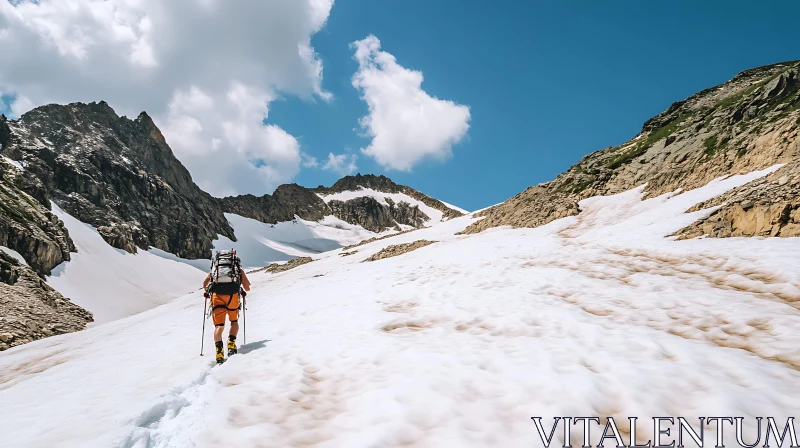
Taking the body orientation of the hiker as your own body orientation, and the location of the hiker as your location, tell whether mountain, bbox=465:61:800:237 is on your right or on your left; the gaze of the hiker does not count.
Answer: on your right

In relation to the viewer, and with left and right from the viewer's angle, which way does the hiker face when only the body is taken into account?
facing away from the viewer
